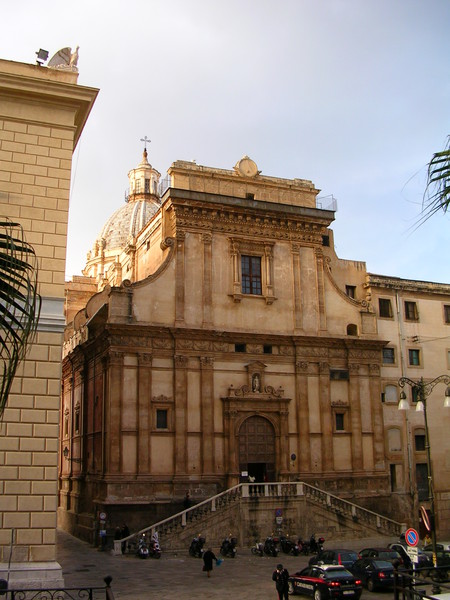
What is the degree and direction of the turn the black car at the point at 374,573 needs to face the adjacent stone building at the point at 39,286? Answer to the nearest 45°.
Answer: approximately 90° to its left

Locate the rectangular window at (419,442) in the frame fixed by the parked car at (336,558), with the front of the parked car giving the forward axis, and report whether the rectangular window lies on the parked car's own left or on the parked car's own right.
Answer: on the parked car's own right

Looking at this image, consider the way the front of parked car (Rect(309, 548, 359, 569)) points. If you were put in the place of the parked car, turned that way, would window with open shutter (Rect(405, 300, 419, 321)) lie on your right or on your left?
on your right

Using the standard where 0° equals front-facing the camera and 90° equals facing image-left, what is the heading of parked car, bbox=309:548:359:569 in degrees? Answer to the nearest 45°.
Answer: approximately 135°

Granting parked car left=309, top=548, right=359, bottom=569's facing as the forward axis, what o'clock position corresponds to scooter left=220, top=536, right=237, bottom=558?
The scooter is roughly at 12 o'clock from the parked car.

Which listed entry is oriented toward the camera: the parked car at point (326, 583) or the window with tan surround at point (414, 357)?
the window with tan surround

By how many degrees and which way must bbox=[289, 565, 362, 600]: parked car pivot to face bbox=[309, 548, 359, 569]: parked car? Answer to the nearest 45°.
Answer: approximately 45° to its right

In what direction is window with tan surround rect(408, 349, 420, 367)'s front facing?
toward the camera

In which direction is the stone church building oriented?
toward the camera

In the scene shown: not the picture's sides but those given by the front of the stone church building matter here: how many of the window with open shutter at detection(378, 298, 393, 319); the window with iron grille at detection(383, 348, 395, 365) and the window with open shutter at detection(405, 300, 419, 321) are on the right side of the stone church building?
0

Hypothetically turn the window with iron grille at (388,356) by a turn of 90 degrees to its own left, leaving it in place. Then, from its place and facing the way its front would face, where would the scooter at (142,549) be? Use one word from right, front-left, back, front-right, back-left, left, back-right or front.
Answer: back-right

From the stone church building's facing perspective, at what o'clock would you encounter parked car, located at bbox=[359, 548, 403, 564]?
The parked car is roughly at 11 o'clock from the stone church building.

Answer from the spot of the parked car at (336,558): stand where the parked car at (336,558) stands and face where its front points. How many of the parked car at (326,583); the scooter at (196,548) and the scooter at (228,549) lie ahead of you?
2
